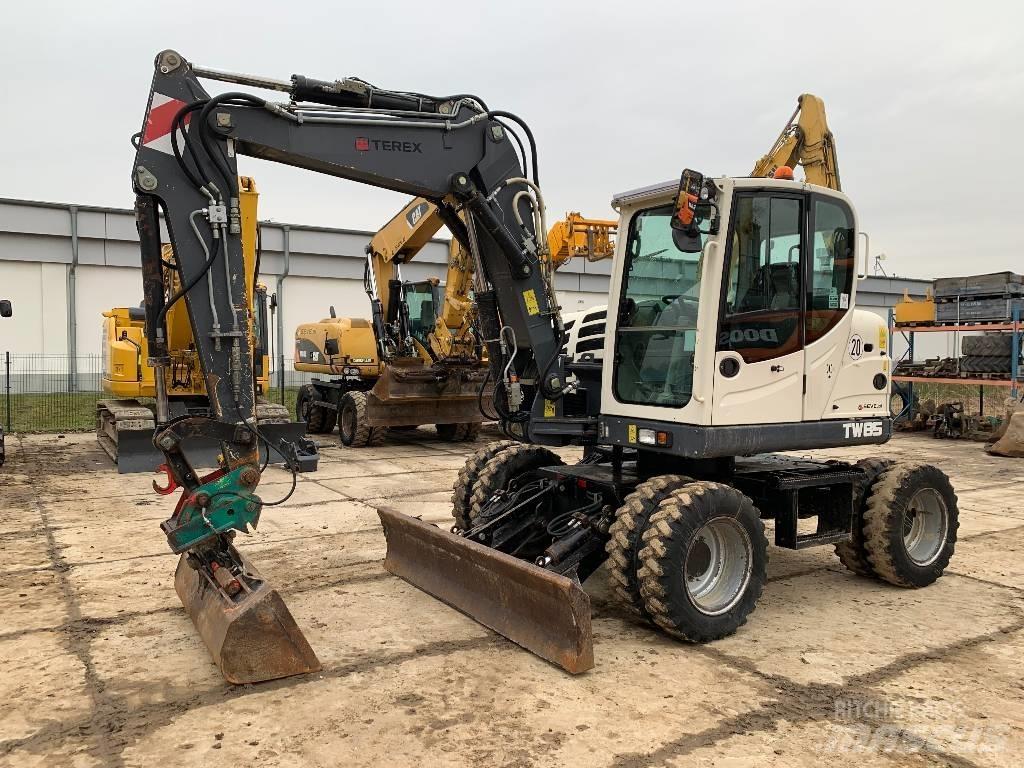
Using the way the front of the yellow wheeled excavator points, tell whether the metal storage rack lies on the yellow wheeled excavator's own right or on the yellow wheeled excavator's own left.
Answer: on the yellow wheeled excavator's own left

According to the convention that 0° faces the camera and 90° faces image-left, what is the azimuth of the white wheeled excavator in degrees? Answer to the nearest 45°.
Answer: approximately 45°

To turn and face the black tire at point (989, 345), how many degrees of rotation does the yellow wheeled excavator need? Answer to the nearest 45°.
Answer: approximately 45° to its left

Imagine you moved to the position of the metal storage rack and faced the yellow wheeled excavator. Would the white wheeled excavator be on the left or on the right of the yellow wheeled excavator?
left

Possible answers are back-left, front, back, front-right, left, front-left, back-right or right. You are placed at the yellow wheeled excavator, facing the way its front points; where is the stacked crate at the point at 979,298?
front-left

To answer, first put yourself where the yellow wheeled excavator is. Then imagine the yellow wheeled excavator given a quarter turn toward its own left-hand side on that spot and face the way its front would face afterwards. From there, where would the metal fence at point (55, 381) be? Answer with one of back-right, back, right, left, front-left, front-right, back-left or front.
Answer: left

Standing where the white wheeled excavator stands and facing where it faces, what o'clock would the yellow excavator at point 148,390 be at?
The yellow excavator is roughly at 3 o'clock from the white wheeled excavator.

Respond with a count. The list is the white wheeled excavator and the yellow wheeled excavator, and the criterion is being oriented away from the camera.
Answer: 0

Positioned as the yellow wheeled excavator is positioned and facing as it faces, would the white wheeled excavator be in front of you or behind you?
in front

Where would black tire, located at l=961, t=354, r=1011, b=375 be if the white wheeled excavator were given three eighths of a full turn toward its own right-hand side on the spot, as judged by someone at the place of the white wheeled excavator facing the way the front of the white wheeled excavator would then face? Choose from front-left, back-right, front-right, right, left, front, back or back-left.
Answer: front-right

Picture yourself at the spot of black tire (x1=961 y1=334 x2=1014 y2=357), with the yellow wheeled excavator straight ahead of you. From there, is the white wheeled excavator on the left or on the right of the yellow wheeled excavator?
left
